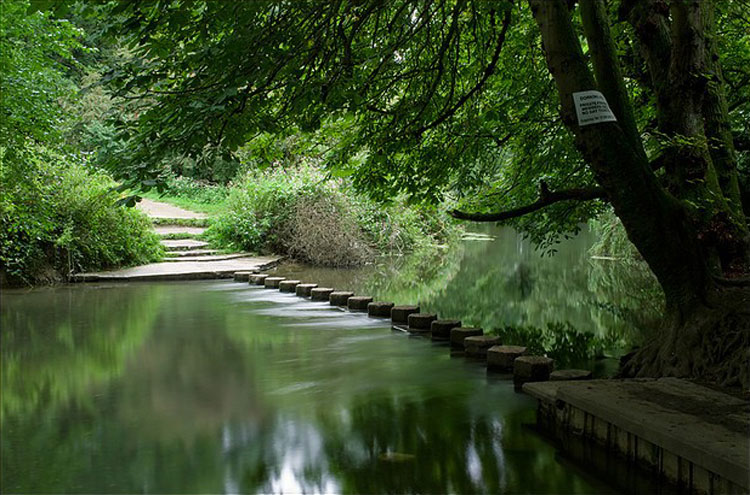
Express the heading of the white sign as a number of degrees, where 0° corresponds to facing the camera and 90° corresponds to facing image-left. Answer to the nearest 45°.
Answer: approximately 0°

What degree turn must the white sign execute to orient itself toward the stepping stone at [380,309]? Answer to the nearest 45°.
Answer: approximately 135° to its right

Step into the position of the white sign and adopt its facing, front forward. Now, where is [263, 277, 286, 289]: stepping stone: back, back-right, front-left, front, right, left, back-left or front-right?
back-right

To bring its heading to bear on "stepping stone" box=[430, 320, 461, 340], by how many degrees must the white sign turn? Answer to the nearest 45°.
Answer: approximately 135° to its right
